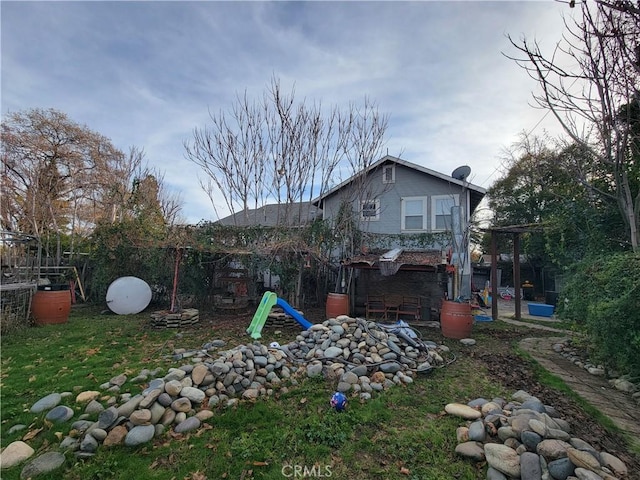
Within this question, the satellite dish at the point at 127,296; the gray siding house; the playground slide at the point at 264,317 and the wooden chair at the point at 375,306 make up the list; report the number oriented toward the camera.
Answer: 3

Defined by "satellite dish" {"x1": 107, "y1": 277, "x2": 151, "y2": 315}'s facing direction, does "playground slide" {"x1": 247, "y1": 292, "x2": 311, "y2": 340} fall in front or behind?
in front

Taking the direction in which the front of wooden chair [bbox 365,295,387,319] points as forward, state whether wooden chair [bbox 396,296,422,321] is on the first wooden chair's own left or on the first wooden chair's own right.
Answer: on the first wooden chair's own left

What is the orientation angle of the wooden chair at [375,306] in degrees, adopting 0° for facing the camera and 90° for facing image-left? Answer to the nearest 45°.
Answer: approximately 0°

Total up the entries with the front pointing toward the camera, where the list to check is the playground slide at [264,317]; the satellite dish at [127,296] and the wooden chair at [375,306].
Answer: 2
